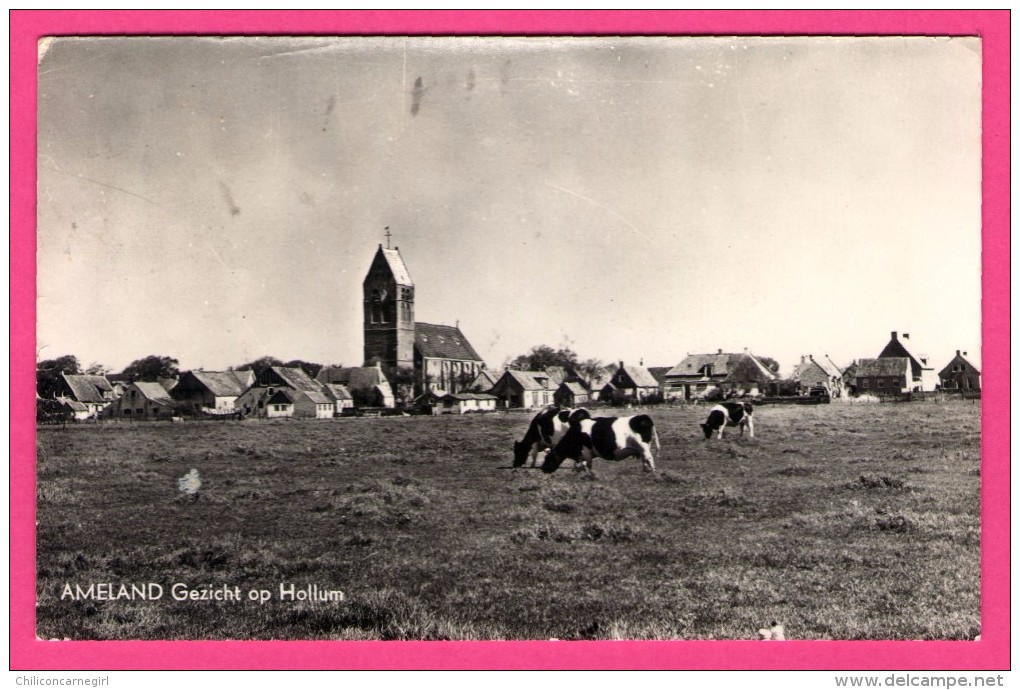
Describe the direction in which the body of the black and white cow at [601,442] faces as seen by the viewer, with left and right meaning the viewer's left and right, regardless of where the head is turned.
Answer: facing to the left of the viewer

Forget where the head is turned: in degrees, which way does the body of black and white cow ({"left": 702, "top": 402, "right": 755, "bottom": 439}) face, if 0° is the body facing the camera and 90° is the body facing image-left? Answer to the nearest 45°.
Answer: approximately 90°

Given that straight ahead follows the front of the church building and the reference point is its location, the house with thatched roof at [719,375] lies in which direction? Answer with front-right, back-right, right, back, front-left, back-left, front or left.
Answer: back-left

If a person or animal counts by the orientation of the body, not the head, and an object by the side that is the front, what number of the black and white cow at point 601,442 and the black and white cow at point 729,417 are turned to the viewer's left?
2

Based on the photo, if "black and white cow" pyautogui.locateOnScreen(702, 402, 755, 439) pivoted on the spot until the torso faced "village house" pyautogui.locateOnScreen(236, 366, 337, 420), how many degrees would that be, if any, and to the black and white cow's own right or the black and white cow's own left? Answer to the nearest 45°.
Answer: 0° — it already faces it
